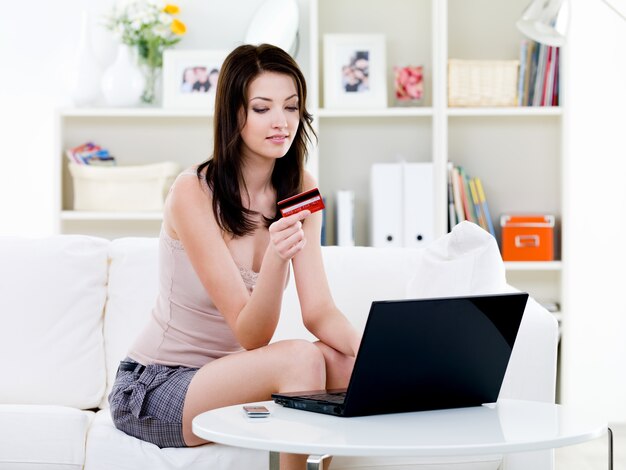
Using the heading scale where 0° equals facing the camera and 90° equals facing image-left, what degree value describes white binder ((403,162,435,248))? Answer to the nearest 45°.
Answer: approximately 0°

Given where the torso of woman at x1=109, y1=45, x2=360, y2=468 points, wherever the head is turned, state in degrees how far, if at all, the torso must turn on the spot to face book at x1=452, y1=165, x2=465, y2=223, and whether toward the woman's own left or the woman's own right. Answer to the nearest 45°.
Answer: approximately 90° to the woman's own left

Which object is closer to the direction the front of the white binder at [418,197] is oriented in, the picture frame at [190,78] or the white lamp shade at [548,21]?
the white lamp shade

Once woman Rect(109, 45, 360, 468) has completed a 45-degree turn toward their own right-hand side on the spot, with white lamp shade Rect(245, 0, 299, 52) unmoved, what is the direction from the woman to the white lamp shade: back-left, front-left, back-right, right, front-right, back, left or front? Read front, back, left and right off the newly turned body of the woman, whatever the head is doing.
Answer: back

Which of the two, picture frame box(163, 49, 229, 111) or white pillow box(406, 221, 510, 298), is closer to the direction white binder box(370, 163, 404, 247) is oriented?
the white pillow

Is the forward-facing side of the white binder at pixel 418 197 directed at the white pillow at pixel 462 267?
yes
